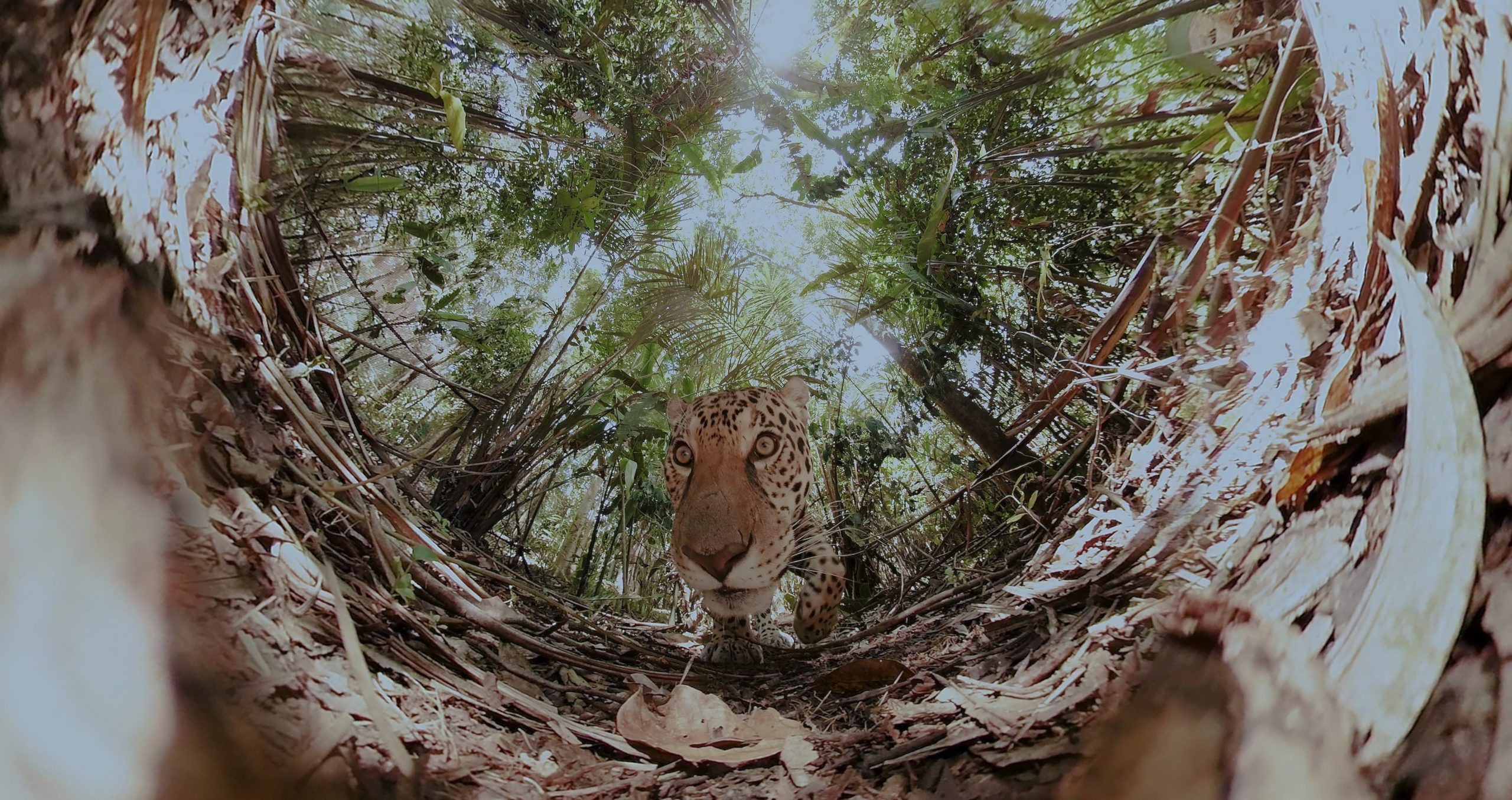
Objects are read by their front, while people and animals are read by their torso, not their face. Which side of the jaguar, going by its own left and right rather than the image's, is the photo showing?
front

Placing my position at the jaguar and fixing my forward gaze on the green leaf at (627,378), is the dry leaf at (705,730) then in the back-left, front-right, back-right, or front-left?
back-left

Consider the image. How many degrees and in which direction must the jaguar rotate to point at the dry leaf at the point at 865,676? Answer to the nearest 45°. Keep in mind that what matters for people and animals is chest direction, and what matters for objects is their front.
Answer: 0° — it already faces it

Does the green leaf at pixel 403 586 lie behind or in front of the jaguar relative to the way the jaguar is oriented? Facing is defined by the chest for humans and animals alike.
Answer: in front

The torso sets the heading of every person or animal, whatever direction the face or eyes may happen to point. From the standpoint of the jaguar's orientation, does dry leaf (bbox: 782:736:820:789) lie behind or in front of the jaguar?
in front

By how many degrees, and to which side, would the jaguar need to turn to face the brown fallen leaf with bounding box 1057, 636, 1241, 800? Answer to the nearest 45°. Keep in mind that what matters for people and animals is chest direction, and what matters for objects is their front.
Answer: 0° — it already faces it
